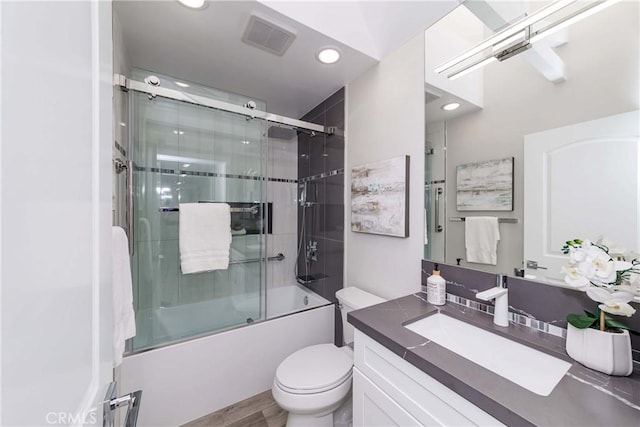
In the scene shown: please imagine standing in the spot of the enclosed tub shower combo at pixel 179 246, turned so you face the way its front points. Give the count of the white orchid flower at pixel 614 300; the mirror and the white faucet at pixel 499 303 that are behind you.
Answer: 0

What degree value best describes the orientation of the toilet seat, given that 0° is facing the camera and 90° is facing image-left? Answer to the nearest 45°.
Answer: approximately 45°

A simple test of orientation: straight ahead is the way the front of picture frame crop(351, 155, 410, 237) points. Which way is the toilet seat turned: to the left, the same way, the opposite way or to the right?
the same way

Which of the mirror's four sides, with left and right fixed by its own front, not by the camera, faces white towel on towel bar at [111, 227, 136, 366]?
front

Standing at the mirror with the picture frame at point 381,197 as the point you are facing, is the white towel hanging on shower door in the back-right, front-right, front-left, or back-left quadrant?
front-left

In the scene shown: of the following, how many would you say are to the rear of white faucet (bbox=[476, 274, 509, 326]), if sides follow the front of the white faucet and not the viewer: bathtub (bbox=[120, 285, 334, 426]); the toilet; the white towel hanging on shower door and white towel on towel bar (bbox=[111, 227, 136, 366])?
0

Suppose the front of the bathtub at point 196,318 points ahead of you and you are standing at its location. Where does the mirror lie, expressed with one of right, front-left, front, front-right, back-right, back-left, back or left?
front

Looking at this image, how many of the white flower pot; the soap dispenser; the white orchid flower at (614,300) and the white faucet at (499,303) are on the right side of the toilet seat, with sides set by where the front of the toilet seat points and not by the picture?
0

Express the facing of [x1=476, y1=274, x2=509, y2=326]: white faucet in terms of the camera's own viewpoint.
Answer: facing the viewer and to the left of the viewer

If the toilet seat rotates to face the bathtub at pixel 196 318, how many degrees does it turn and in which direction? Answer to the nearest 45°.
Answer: approximately 90° to its right

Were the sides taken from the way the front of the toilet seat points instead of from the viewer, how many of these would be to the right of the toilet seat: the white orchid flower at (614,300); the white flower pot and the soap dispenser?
0

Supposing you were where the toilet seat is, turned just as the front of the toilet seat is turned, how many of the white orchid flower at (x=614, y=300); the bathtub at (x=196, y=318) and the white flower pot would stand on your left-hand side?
2

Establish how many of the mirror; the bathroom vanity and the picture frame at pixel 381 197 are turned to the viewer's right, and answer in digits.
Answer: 0

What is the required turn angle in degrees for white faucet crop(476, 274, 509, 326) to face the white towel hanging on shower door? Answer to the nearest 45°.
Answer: approximately 45° to its right

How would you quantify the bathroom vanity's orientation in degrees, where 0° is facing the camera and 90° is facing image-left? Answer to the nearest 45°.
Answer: approximately 45°
